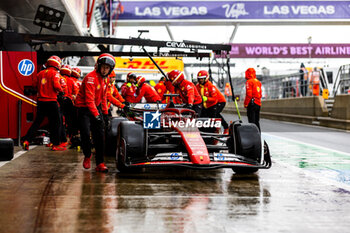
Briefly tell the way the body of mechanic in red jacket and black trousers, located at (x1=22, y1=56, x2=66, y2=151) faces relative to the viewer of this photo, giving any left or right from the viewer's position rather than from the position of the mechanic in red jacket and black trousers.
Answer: facing away from the viewer and to the right of the viewer

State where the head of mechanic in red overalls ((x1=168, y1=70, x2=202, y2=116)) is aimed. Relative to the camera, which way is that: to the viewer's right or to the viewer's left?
to the viewer's left

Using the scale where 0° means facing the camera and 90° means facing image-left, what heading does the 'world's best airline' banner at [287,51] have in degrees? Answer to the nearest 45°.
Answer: approximately 0°

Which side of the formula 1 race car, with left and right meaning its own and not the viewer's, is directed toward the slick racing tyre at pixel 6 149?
right
